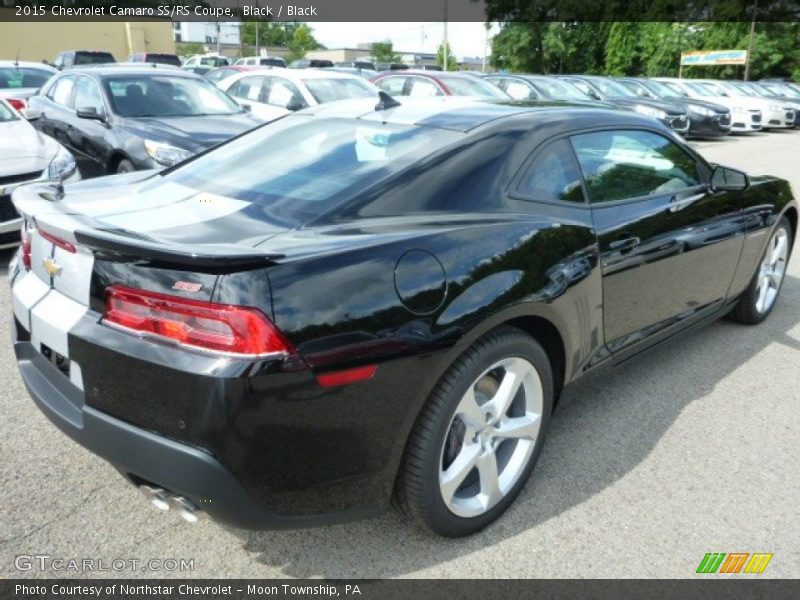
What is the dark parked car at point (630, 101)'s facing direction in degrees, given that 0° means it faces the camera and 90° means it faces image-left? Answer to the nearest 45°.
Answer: approximately 315°

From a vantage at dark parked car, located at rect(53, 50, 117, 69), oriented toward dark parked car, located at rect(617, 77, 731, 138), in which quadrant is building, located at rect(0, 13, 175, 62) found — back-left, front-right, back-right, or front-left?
back-left

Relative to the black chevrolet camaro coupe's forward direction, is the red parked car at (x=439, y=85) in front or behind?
in front

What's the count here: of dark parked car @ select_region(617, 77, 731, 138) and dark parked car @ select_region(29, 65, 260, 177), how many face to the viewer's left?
0

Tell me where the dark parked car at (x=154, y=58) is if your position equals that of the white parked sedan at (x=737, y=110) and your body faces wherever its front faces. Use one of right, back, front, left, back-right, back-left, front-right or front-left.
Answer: back-right

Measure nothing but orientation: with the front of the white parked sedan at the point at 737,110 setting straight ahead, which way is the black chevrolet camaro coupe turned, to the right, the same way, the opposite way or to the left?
to the left

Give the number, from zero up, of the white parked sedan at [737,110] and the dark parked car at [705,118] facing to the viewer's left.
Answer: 0

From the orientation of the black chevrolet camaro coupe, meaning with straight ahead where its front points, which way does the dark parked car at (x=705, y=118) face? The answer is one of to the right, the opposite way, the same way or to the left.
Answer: to the right

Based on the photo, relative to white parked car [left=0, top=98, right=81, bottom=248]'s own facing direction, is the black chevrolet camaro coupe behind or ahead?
ahead

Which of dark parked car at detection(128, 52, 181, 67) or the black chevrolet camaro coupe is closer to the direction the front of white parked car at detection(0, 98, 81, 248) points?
the black chevrolet camaro coupe

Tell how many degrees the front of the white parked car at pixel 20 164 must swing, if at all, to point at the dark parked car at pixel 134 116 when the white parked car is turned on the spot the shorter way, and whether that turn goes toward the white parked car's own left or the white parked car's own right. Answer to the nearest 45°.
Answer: approximately 90° to the white parked car's own left
